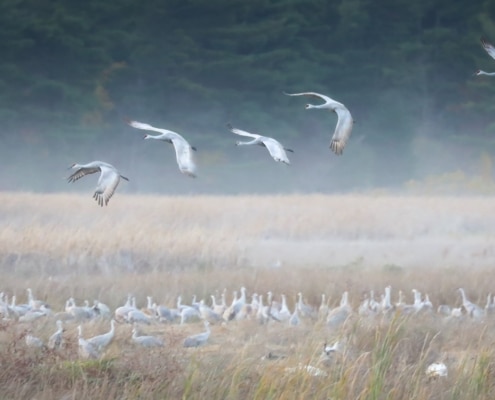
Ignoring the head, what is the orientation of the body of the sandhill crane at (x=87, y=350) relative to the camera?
to the viewer's left

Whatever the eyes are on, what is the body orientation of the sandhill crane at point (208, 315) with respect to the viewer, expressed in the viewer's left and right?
facing to the left of the viewer

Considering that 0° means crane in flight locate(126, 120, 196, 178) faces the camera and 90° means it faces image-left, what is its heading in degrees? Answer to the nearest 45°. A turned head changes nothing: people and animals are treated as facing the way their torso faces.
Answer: approximately 45°

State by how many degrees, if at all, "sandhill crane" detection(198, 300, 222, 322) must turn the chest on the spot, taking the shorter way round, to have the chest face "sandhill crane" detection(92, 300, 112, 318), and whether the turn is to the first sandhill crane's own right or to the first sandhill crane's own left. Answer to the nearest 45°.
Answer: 0° — it already faces it

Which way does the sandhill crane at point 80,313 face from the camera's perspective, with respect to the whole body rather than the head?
to the viewer's left

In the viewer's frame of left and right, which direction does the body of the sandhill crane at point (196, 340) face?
facing to the right of the viewer
